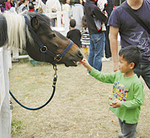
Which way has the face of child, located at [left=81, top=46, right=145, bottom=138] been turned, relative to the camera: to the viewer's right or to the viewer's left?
to the viewer's left

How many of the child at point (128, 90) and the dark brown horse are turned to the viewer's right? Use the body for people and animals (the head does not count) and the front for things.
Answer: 1

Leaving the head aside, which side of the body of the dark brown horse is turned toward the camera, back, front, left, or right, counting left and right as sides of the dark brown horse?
right

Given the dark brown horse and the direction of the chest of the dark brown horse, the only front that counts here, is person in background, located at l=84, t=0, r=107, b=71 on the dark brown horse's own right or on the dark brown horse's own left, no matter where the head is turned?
on the dark brown horse's own left

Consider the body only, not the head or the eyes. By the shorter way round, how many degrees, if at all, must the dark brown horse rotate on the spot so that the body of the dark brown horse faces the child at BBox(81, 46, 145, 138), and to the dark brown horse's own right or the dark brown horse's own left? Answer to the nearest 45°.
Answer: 0° — it already faces them

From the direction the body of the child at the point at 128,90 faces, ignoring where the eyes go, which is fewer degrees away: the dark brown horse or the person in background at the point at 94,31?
the dark brown horse

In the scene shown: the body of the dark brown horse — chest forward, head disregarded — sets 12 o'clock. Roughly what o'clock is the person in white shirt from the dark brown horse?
The person in white shirt is roughly at 9 o'clock from the dark brown horse.

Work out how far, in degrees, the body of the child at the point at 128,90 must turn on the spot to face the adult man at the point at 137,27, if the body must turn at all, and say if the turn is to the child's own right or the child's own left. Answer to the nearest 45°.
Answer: approximately 135° to the child's own right

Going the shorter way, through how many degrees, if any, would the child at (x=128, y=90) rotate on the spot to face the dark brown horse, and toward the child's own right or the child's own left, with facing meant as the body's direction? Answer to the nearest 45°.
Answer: approximately 45° to the child's own right

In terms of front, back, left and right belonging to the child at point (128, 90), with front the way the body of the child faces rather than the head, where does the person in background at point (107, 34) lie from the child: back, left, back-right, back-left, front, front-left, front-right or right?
back-right

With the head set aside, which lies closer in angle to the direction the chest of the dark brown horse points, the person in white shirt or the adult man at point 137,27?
the adult man
